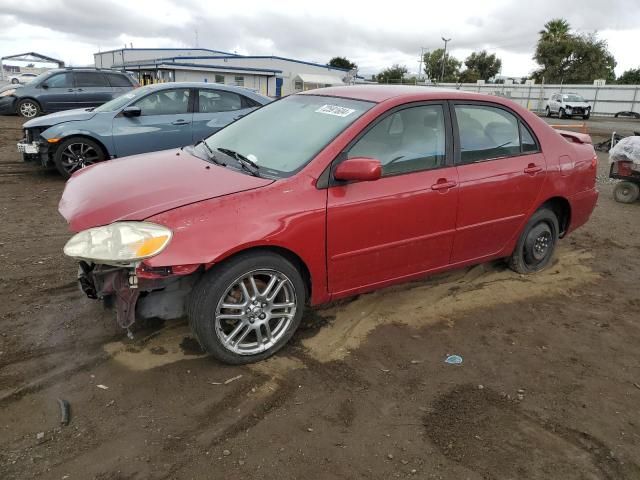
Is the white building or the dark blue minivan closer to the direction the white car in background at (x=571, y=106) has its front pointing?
the dark blue minivan

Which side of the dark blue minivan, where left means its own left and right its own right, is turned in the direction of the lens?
left

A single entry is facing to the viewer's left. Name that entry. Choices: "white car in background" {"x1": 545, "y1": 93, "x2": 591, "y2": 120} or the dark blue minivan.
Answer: the dark blue minivan

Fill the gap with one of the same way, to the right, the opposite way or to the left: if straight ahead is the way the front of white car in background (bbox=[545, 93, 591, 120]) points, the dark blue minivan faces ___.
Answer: to the right

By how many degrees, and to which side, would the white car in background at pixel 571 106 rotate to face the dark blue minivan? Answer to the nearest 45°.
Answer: approximately 90° to its right

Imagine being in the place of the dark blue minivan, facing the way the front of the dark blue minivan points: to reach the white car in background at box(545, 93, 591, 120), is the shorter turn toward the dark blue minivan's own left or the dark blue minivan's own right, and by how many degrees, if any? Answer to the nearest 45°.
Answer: approximately 180°

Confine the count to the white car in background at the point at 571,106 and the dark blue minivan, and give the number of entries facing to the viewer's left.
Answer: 1

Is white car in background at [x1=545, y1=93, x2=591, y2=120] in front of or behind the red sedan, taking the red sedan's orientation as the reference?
behind

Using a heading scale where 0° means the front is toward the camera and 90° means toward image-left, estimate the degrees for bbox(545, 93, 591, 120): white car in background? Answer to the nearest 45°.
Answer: approximately 315°

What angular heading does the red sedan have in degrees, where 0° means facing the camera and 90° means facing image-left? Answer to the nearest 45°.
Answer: approximately 45°

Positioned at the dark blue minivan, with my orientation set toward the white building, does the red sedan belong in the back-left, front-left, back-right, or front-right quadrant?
back-right

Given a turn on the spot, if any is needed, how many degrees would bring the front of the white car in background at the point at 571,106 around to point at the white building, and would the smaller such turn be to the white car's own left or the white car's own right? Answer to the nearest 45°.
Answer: approximately 135° to the white car's own right

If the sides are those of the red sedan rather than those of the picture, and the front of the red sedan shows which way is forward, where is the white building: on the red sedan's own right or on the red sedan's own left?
on the red sedan's own right
